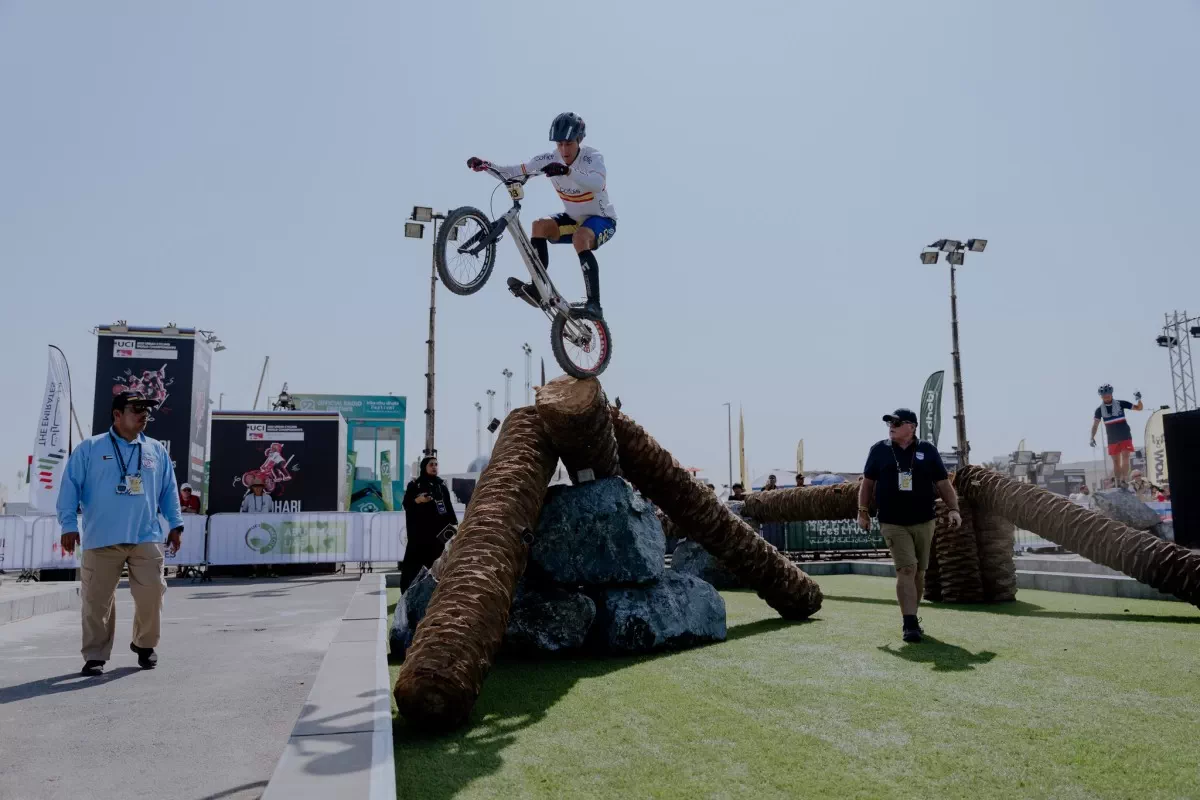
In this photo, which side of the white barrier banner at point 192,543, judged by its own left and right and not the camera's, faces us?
front

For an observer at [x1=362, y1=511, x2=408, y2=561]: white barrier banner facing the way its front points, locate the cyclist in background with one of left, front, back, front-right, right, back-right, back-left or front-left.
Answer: left

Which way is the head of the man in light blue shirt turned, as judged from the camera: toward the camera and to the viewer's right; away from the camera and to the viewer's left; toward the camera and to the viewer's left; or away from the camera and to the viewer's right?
toward the camera and to the viewer's right

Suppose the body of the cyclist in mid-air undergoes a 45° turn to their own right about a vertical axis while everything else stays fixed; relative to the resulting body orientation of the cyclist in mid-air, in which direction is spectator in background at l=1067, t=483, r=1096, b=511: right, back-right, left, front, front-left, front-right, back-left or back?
back-right

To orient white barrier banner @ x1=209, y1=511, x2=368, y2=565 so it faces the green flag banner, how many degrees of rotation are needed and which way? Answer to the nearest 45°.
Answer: approximately 90° to its left

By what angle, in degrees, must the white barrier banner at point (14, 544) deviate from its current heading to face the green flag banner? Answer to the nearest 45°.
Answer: approximately 90° to its left

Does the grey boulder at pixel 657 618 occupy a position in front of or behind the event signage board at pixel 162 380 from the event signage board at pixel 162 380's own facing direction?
in front

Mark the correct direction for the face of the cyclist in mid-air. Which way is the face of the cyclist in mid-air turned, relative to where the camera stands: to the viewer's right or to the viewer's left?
to the viewer's left

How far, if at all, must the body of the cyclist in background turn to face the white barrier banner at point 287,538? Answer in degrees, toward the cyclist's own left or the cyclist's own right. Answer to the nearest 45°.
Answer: approximately 45° to the cyclist's own right

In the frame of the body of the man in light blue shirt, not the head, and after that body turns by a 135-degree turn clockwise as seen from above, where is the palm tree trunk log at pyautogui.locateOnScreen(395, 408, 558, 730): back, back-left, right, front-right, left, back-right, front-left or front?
back

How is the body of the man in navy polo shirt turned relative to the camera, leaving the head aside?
toward the camera

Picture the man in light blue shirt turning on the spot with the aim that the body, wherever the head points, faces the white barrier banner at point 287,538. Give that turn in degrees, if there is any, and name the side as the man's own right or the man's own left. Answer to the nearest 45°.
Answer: approximately 180°

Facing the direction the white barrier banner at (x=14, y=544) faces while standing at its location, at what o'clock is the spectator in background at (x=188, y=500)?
The spectator in background is roughly at 9 o'clock from the white barrier banner.

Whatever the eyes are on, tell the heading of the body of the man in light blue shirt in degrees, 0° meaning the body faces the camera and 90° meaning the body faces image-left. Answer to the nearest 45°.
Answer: approximately 0°

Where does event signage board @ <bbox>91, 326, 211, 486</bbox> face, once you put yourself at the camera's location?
facing the viewer

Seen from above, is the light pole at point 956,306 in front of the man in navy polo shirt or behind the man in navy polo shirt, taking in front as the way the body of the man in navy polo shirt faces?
behind

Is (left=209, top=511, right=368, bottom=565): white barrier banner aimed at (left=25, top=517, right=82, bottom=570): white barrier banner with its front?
no
